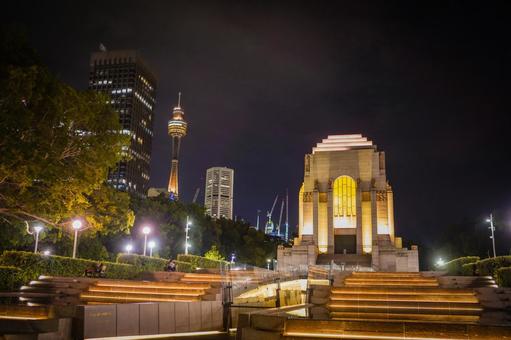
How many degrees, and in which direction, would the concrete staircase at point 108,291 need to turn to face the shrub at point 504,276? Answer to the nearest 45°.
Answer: approximately 90° to its left

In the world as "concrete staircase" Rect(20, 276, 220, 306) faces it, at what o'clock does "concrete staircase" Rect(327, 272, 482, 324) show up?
"concrete staircase" Rect(327, 272, 482, 324) is roughly at 10 o'clock from "concrete staircase" Rect(20, 276, 220, 306).

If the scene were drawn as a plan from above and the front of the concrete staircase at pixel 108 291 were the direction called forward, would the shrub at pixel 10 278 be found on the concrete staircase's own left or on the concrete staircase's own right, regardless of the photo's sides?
on the concrete staircase's own right

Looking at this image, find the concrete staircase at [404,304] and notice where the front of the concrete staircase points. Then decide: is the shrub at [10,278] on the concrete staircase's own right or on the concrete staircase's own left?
on the concrete staircase's own right

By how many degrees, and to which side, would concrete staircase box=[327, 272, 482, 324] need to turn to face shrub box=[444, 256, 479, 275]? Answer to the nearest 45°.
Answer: approximately 180°

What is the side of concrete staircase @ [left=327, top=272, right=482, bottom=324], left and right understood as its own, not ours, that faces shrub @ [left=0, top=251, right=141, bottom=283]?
right

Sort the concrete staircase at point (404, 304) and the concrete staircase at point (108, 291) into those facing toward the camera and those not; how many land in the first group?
2

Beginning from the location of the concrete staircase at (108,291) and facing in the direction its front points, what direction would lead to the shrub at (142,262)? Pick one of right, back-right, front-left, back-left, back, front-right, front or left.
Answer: back

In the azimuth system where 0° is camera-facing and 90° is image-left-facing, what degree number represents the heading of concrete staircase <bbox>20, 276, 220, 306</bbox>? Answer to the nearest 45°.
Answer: approximately 0°
